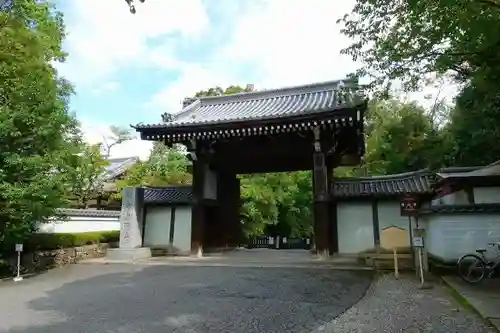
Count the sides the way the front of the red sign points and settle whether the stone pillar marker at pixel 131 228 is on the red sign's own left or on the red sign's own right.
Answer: on the red sign's own right

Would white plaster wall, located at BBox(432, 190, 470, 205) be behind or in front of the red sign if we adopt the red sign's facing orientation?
behind

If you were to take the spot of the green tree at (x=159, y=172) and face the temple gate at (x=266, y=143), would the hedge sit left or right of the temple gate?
right

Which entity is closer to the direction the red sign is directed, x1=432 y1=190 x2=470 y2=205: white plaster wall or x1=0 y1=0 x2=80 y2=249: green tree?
the green tree

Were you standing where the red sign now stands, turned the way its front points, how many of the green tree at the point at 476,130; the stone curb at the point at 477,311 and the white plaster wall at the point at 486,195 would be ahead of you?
1

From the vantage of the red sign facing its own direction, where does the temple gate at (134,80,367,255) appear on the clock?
The temple gate is roughly at 4 o'clock from the red sign.

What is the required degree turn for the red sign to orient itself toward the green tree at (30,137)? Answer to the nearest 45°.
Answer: approximately 90° to its right

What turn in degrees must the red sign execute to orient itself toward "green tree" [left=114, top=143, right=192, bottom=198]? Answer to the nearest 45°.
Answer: approximately 135° to its right

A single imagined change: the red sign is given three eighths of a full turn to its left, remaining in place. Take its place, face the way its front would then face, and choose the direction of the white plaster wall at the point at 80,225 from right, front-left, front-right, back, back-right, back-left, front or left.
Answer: back-left

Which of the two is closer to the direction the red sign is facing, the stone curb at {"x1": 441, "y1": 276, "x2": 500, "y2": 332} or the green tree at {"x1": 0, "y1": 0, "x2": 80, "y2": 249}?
the stone curb

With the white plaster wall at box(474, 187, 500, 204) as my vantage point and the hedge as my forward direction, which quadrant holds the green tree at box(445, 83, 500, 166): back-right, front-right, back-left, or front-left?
back-right

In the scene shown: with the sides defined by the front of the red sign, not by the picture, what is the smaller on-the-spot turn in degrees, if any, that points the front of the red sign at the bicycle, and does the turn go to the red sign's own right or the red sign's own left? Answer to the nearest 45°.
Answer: approximately 45° to the red sign's own left

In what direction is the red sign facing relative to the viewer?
toward the camera

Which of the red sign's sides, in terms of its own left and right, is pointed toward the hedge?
right

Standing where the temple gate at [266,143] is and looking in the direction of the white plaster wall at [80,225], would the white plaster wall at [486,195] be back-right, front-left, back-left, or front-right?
back-left
